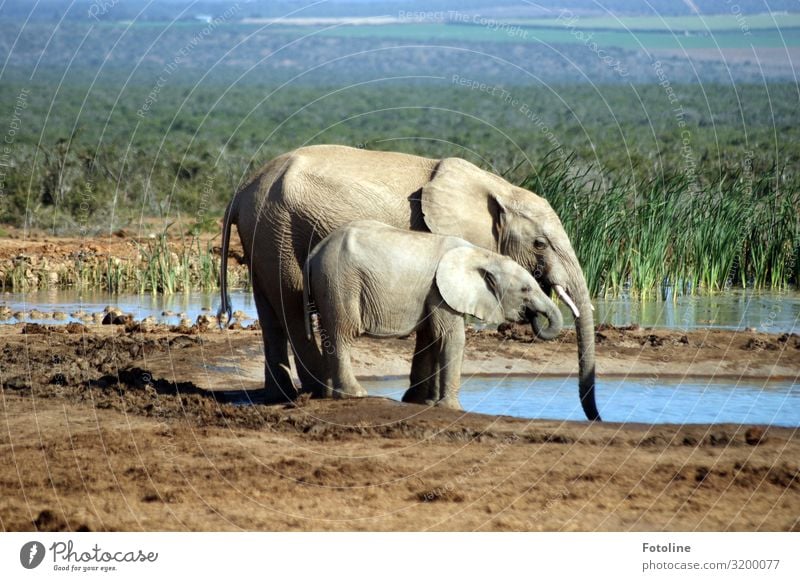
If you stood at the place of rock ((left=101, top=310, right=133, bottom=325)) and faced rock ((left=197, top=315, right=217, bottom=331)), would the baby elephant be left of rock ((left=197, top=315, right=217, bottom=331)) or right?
right

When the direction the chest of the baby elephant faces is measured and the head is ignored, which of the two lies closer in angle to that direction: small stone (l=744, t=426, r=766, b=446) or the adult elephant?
the small stone

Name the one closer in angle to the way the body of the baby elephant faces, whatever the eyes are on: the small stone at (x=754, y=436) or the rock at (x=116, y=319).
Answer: the small stone

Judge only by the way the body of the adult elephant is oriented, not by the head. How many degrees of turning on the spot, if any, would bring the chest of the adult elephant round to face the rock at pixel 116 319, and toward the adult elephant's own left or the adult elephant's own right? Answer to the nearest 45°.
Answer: approximately 135° to the adult elephant's own left

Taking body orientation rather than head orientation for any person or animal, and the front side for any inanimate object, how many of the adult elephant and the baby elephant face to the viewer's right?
2

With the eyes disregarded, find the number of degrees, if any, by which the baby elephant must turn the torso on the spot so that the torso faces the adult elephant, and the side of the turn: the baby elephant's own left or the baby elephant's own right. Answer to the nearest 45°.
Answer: approximately 135° to the baby elephant's own left

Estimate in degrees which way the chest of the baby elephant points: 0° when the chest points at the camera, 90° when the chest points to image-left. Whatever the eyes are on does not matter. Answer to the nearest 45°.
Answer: approximately 270°

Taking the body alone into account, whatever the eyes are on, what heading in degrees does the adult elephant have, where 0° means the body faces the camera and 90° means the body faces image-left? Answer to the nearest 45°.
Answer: approximately 270°

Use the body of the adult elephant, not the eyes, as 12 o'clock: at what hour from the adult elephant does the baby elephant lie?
The baby elephant is roughly at 2 o'clock from the adult elephant.

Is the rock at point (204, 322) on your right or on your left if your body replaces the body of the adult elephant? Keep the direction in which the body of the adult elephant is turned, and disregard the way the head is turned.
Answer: on your left

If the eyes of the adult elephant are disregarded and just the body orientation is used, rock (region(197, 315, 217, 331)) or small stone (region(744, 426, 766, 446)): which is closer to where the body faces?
the small stone

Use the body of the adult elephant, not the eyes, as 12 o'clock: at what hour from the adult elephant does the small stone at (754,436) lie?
The small stone is roughly at 1 o'clock from the adult elephant.

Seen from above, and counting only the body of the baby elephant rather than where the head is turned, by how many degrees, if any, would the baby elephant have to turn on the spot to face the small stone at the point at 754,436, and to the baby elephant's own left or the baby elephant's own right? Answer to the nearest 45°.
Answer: approximately 45° to the baby elephant's own right
